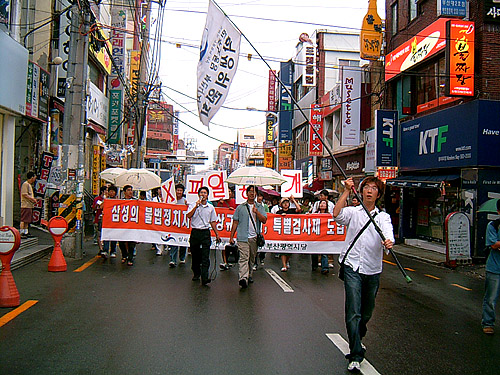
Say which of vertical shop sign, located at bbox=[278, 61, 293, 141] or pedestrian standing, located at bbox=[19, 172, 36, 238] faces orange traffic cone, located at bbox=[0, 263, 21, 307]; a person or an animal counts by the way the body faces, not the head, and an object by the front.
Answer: the vertical shop sign

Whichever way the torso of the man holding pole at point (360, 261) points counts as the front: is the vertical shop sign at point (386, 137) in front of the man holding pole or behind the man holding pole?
behind

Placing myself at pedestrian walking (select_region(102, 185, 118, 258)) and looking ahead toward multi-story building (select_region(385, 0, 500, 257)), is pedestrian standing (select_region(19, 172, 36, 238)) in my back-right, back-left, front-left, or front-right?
back-left

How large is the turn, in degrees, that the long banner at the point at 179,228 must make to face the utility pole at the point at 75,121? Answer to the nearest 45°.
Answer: approximately 90° to its right

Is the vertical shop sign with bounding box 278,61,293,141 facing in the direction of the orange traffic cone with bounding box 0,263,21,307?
yes
